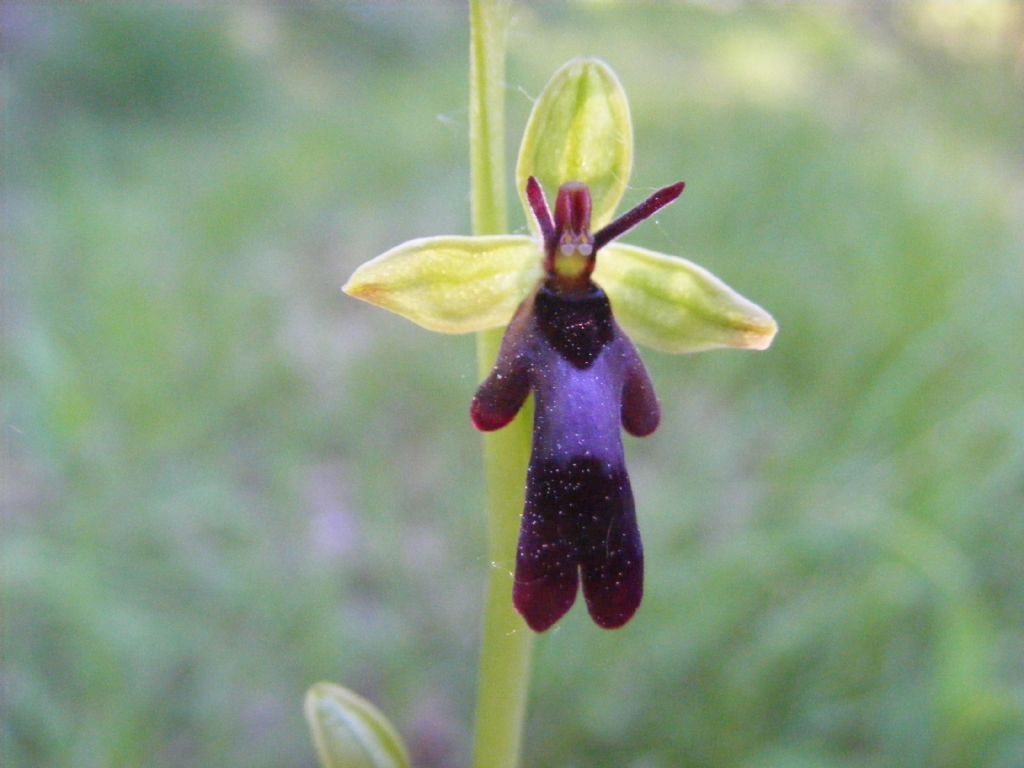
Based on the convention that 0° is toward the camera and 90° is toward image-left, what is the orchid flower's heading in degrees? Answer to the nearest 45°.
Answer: approximately 0°
